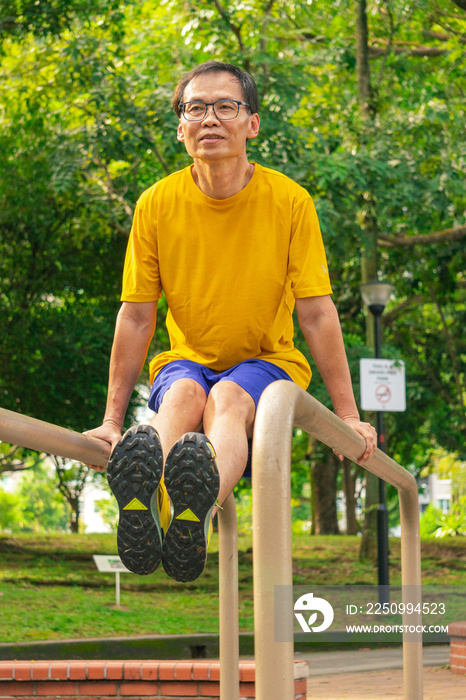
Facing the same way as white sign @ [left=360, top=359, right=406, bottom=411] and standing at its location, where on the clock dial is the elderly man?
The elderly man is roughly at 12 o'clock from the white sign.

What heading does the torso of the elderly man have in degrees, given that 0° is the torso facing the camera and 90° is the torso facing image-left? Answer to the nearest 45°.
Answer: approximately 0°

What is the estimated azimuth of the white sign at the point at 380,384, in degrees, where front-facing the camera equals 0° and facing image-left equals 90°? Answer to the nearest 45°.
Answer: approximately 0°

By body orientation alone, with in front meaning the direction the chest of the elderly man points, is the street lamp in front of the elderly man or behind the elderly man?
behind

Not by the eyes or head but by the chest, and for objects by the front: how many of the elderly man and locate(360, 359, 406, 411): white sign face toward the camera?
2

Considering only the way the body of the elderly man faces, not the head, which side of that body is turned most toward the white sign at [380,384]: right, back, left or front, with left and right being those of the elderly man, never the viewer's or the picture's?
back
